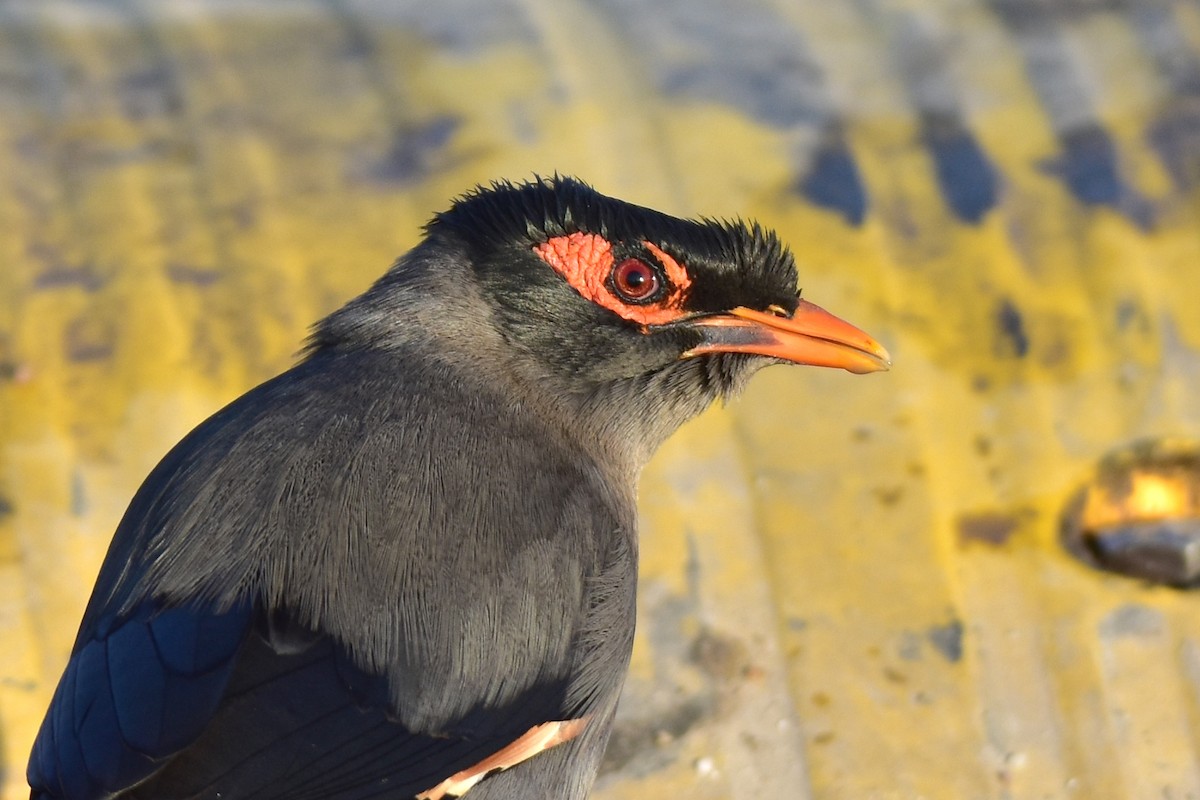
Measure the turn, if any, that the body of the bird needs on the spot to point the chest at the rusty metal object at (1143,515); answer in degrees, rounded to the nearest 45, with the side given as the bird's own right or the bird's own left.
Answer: approximately 45° to the bird's own left

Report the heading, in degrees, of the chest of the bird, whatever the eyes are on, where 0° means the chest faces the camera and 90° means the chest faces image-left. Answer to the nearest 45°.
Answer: approximately 270°
